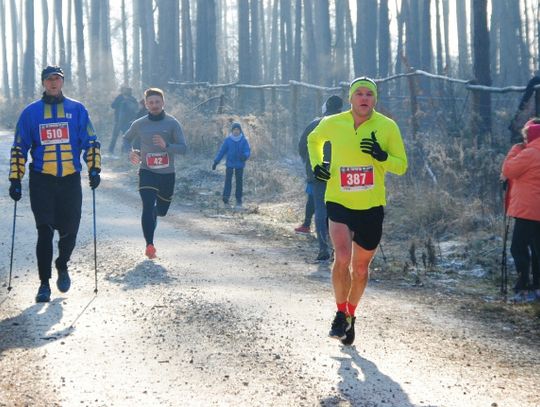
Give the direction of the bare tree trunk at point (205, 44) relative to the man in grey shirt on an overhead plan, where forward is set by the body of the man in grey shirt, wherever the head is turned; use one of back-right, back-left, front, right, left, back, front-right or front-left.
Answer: back

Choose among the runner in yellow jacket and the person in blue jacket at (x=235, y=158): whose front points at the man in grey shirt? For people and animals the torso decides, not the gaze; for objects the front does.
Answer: the person in blue jacket

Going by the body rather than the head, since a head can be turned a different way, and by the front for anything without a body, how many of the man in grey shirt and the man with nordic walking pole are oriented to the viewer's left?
0

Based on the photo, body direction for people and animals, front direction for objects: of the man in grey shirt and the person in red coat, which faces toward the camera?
the man in grey shirt

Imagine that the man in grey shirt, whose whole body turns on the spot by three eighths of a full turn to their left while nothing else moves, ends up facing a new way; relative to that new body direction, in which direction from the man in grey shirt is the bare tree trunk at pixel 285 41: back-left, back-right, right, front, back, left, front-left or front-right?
front-left

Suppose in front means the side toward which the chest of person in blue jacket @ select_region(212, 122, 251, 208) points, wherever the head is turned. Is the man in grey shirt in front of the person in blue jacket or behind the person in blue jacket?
in front

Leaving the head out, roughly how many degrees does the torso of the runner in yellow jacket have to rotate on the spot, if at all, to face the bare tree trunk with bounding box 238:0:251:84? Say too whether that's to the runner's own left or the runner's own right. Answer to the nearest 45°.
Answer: approximately 180°

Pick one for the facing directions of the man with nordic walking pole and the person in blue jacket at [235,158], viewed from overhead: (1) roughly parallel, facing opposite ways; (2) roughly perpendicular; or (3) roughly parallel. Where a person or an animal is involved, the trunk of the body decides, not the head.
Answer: roughly parallel

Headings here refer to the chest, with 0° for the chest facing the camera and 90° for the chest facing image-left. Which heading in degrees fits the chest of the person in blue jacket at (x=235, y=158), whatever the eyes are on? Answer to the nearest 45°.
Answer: approximately 0°

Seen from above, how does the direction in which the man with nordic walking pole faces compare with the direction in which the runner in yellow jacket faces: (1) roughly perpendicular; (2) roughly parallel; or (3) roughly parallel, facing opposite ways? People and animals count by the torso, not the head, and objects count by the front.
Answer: roughly parallel

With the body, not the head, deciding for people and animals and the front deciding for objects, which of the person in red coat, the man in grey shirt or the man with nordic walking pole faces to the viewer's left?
the person in red coat

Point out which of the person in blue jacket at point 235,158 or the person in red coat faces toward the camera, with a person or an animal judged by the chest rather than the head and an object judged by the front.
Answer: the person in blue jacket

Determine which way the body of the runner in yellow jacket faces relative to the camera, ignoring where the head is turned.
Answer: toward the camera

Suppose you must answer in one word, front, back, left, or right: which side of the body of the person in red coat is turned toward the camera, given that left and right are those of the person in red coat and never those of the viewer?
left

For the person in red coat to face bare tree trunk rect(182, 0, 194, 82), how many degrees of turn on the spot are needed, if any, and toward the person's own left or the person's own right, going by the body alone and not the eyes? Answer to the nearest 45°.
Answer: approximately 45° to the person's own right

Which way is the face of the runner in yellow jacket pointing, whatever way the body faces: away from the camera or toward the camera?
toward the camera

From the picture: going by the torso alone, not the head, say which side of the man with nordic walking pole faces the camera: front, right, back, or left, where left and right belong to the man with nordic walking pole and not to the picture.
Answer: front

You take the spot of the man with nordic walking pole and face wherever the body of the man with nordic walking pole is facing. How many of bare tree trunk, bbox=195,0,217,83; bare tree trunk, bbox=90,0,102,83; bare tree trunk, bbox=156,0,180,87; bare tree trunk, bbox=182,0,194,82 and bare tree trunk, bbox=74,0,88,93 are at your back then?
5

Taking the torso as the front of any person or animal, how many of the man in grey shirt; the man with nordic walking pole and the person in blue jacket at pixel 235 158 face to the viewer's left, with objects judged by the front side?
0
